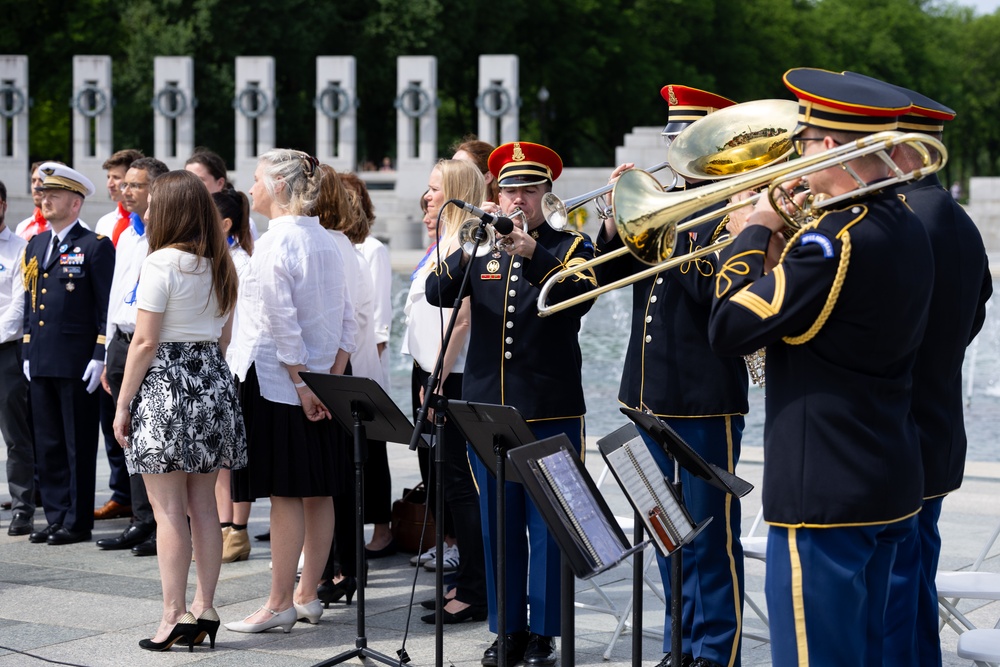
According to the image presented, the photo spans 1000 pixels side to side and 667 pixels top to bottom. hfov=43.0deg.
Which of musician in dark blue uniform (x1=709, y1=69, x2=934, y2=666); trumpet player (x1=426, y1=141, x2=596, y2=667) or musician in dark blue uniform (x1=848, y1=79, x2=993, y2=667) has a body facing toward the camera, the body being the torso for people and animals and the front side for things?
the trumpet player

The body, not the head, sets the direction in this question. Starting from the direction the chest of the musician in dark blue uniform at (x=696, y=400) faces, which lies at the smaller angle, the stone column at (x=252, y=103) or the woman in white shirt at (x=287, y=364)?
the woman in white shirt

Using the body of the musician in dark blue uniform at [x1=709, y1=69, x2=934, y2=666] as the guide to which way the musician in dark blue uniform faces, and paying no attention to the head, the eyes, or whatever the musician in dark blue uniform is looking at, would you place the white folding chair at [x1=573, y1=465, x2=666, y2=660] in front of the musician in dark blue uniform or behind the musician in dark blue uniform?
in front

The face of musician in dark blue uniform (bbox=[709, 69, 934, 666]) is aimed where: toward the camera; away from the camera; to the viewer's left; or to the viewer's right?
to the viewer's left

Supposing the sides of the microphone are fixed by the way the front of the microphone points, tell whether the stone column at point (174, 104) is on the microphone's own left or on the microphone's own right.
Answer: on the microphone's own left

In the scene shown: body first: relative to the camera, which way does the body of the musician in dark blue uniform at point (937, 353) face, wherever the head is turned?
to the viewer's left

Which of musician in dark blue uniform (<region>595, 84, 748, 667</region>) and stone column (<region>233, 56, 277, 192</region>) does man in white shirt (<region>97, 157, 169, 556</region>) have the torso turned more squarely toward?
the musician in dark blue uniform

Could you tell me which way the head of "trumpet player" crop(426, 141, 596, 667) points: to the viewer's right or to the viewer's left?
to the viewer's left

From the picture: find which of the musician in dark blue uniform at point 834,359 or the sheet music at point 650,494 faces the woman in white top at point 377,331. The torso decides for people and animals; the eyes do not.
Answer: the musician in dark blue uniform

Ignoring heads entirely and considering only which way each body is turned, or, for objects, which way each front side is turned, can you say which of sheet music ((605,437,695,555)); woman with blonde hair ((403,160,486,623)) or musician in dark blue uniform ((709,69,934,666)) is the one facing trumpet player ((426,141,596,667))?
the musician in dark blue uniform

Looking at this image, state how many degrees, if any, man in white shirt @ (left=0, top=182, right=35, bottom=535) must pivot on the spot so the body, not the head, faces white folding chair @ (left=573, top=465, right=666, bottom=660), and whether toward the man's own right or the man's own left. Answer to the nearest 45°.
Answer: approximately 90° to the man's own left
